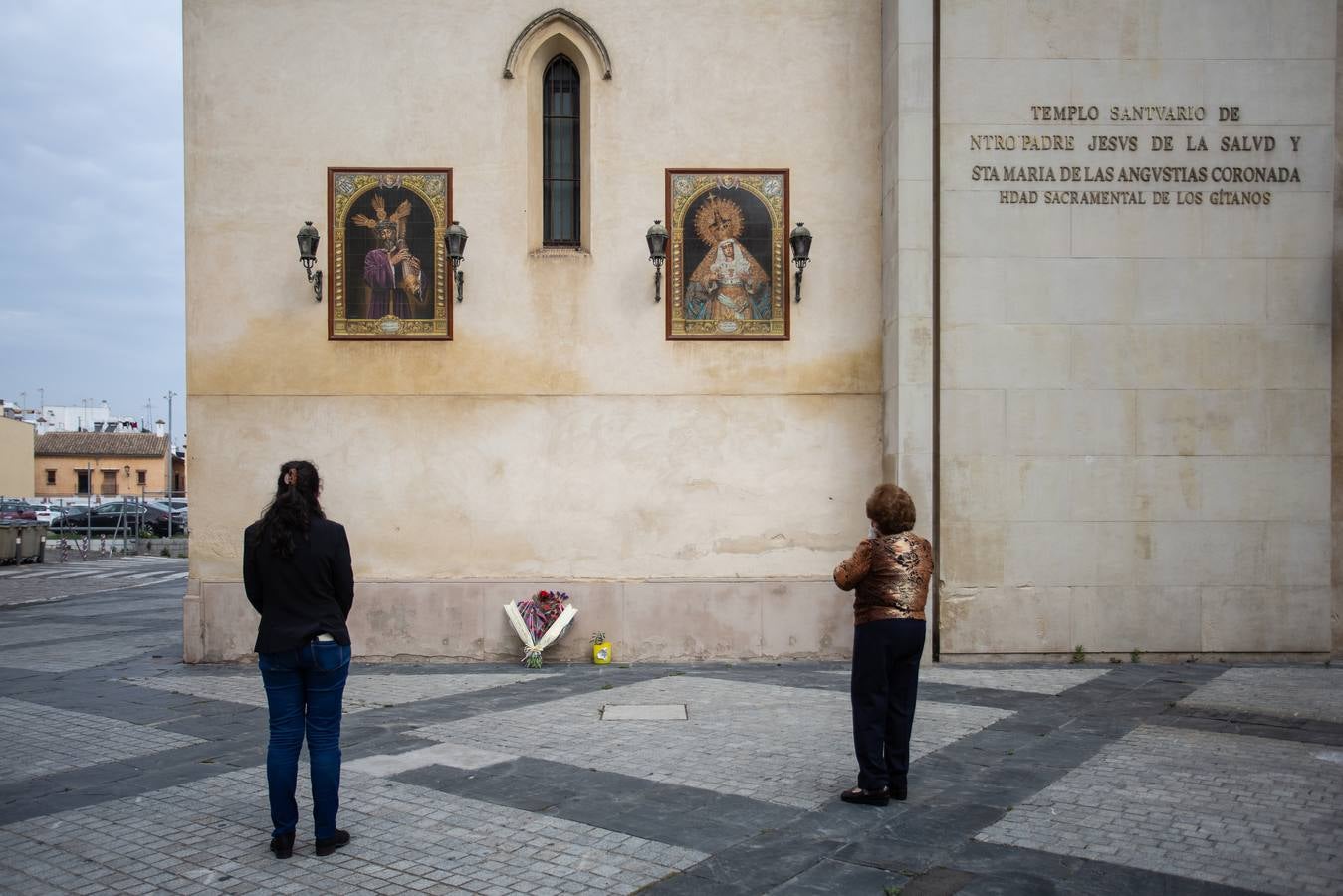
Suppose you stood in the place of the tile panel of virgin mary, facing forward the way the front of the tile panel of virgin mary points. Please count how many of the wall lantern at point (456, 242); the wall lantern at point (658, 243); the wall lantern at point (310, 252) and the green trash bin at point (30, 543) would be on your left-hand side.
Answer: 0

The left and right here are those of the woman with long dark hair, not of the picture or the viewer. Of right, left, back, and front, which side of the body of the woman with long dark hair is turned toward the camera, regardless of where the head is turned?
back

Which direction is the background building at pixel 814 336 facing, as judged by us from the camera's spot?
facing the viewer

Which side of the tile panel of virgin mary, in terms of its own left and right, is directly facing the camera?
front

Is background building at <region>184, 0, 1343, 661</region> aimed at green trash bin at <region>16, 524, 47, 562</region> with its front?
no

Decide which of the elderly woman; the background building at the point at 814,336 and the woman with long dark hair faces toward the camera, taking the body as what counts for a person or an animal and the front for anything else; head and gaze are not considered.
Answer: the background building

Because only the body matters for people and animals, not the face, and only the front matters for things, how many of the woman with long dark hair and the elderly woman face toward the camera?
0

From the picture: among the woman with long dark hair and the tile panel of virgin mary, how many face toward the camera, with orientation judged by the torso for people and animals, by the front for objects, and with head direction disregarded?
1

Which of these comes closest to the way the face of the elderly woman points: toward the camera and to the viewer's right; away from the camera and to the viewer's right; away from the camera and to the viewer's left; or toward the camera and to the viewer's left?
away from the camera and to the viewer's left

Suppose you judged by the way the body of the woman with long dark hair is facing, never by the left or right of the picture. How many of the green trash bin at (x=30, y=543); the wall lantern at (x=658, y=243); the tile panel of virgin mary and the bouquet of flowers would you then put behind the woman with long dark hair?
0

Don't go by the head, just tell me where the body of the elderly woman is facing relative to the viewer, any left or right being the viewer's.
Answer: facing away from the viewer and to the left of the viewer

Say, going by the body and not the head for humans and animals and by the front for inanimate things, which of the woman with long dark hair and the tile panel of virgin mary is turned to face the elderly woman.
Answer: the tile panel of virgin mary

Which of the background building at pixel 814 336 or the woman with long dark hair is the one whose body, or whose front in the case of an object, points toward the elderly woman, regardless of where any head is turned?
the background building

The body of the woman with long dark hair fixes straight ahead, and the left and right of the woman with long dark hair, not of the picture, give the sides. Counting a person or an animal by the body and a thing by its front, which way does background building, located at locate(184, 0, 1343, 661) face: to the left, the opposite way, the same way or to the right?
the opposite way

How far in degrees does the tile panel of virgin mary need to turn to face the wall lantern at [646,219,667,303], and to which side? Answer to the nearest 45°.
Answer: approximately 45° to its right

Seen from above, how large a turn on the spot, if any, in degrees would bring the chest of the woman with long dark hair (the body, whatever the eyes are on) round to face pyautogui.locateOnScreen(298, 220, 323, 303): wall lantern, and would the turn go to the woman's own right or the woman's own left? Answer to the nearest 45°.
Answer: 0° — they already face it

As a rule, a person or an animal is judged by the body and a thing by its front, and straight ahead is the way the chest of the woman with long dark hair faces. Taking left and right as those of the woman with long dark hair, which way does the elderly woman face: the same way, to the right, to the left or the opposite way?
the same way

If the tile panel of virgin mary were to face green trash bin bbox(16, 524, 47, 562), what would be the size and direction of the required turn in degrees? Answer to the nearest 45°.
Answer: approximately 135° to its right

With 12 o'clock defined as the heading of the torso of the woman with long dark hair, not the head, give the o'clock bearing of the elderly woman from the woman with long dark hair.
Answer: The elderly woman is roughly at 3 o'clock from the woman with long dark hair.
